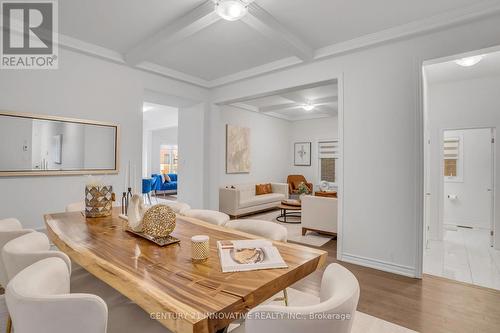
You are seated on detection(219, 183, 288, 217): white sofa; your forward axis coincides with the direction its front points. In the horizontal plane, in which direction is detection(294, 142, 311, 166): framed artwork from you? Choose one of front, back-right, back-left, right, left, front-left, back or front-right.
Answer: left

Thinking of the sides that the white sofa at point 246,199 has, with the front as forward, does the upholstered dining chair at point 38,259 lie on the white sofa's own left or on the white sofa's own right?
on the white sofa's own right

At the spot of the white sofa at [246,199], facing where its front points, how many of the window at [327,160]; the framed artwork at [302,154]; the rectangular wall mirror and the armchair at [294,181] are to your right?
1

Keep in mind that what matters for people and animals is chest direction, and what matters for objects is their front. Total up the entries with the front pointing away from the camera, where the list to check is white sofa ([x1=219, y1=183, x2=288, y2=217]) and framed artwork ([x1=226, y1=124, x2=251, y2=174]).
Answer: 0

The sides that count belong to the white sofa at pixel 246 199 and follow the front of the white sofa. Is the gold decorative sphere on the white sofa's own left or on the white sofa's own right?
on the white sofa's own right

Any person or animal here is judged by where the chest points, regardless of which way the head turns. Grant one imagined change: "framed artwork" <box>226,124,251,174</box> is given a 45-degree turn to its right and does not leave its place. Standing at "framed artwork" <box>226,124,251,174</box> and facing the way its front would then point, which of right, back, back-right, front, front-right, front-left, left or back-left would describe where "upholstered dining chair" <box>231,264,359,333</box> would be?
front

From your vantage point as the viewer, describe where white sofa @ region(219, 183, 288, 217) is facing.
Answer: facing the viewer and to the right of the viewer

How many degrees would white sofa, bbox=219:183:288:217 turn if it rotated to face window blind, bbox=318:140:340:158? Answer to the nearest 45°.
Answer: approximately 90° to its left

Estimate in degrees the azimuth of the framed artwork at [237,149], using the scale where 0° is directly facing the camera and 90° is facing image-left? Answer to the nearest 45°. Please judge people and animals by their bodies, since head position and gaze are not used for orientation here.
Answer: approximately 315°

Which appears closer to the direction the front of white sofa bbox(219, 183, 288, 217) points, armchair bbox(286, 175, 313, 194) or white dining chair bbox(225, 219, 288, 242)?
the white dining chair

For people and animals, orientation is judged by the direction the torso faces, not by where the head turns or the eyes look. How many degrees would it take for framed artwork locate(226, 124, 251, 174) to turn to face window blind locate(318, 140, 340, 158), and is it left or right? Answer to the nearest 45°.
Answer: approximately 45° to its left

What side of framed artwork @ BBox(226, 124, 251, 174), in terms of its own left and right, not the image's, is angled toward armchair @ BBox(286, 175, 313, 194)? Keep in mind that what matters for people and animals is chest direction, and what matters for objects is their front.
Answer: left

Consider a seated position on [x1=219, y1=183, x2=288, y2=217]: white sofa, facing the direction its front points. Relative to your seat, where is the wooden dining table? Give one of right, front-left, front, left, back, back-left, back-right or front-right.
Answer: front-right

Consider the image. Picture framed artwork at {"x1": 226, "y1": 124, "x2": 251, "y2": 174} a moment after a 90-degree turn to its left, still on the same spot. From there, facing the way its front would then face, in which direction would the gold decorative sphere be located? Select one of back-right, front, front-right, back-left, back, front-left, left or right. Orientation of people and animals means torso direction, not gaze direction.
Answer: back-right
